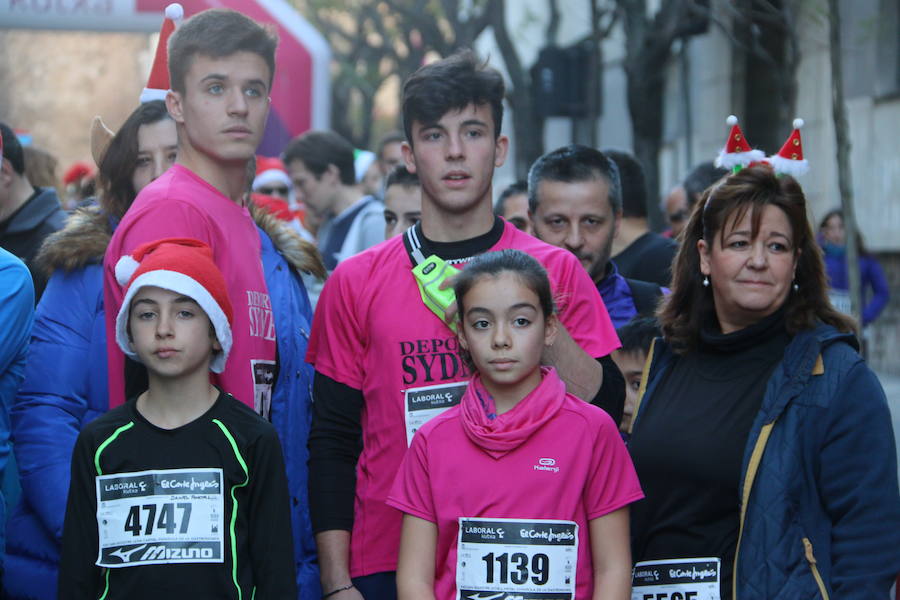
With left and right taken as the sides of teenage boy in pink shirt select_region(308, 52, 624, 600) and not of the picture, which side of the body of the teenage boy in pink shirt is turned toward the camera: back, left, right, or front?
front

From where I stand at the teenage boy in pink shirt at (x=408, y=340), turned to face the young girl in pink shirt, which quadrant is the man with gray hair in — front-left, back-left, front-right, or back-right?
back-left

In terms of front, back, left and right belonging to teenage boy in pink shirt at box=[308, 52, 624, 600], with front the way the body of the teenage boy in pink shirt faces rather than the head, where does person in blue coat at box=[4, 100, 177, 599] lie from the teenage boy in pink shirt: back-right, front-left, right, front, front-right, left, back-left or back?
right

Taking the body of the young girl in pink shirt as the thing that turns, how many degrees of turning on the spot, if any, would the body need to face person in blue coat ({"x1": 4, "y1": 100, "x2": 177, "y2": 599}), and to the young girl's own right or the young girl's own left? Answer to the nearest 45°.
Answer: approximately 90° to the young girl's own right

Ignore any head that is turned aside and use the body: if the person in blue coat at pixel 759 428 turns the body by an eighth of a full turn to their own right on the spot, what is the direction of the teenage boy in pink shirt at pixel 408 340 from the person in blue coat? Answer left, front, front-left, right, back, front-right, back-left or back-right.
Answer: front

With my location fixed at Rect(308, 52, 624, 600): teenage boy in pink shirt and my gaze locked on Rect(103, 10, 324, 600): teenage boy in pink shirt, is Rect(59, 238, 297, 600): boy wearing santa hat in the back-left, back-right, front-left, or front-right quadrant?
front-left

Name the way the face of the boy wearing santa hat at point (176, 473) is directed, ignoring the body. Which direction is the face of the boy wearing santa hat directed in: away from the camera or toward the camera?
toward the camera

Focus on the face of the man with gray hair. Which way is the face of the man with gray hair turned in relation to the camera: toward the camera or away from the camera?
toward the camera

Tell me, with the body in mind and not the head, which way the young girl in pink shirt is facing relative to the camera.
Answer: toward the camera

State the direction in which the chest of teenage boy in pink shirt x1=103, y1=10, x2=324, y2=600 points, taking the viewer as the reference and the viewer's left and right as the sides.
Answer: facing the viewer and to the right of the viewer

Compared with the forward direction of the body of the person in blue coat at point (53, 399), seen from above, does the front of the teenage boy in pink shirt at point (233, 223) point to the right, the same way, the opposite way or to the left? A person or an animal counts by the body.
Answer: the same way

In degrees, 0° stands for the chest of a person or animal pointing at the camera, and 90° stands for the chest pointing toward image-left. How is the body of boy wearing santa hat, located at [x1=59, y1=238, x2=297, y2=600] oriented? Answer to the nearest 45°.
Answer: approximately 0°
